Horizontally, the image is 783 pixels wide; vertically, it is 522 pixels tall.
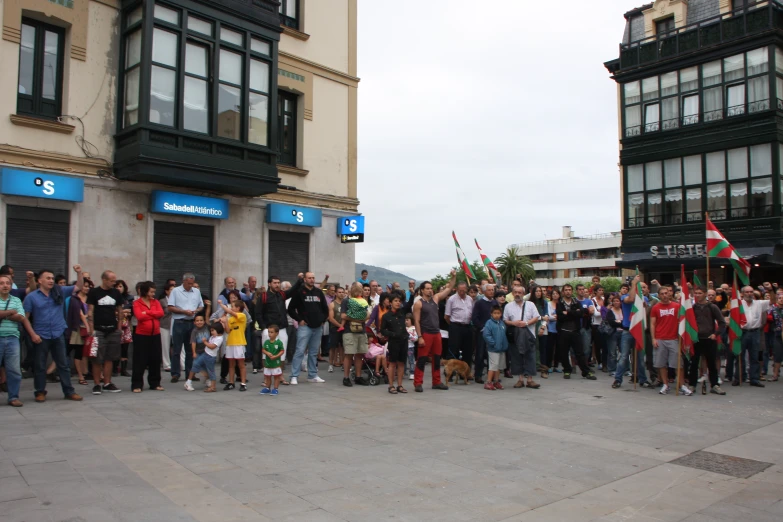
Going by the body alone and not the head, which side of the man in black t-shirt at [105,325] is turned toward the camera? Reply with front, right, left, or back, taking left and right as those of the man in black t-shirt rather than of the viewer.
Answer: front

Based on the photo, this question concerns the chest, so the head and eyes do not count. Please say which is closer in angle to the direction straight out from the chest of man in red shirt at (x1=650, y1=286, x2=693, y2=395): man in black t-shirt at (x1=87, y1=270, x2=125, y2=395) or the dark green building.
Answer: the man in black t-shirt

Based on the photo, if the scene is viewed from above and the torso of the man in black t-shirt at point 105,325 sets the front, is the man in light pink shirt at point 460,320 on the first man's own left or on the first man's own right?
on the first man's own left

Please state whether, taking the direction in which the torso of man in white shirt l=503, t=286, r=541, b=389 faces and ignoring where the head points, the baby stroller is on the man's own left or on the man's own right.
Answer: on the man's own right

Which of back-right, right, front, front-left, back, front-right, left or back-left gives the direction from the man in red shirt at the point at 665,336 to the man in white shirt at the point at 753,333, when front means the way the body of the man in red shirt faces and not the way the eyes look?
back-left

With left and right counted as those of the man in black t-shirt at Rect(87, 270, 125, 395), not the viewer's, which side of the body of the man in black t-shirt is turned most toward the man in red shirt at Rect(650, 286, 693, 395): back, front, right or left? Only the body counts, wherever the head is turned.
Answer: left

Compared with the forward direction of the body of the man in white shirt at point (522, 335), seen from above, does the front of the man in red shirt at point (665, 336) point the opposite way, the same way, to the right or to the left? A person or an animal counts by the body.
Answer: the same way

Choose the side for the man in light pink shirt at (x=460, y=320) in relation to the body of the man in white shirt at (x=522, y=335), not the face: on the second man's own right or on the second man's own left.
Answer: on the second man's own right

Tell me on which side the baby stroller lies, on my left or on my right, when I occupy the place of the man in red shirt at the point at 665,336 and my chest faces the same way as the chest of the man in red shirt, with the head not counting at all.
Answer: on my right

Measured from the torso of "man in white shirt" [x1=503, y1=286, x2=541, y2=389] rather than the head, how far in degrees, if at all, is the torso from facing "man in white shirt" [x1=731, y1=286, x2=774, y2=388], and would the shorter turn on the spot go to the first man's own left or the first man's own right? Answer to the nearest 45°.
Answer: approximately 90° to the first man's own left

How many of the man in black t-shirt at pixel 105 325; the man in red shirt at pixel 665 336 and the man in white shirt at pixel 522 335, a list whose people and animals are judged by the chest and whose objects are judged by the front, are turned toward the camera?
3

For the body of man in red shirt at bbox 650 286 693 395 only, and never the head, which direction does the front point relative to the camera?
toward the camera

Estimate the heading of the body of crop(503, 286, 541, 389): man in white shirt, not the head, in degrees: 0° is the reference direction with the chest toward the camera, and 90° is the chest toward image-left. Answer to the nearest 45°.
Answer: approximately 0°

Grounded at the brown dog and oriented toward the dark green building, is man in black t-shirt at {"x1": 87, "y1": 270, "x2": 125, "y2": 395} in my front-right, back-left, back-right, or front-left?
back-left

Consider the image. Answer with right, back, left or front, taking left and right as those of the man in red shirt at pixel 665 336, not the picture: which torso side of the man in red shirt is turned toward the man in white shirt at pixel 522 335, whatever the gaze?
right

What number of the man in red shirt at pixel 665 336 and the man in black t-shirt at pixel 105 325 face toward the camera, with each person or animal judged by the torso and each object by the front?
2
